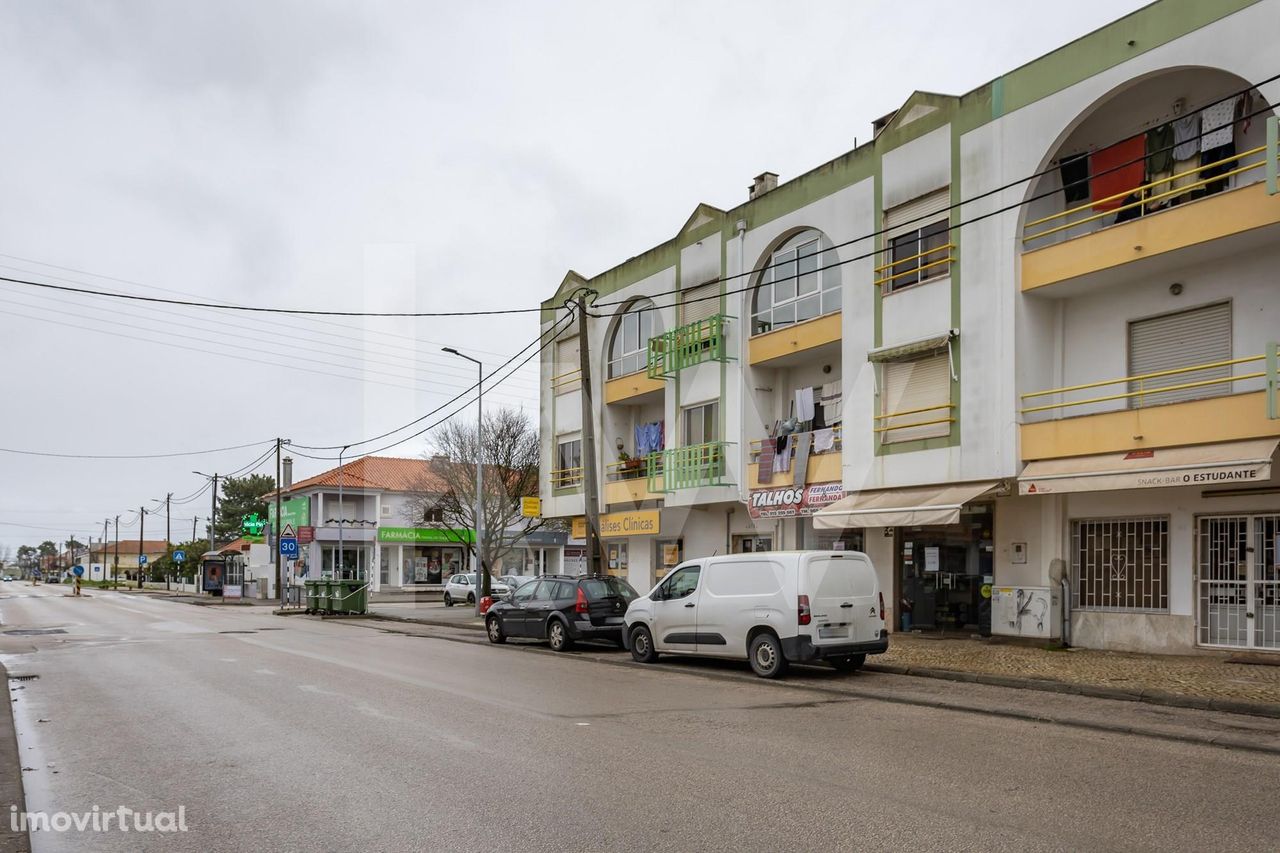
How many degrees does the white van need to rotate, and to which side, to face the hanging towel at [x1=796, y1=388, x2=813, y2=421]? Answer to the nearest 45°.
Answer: approximately 45° to its right

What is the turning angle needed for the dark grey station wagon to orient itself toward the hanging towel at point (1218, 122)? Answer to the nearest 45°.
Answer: approximately 180°

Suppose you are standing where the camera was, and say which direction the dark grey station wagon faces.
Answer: facing away from the viewer and to the left of the viewer

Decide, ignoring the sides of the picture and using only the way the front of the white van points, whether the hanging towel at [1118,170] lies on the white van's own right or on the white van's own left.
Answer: on the white van's own right

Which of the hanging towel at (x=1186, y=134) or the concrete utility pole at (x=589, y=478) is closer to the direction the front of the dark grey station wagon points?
the concrete utility pole

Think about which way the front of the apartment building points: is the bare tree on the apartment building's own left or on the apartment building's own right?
on the apartment building's own right

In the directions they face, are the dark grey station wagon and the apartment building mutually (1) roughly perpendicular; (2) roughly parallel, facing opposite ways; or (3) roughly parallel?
roughly perpendicular

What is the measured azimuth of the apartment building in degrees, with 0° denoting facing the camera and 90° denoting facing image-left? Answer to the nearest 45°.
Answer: approximately 45°

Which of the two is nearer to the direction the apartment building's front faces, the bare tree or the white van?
the white van

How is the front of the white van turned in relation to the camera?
facing away from the viewer and to the left of the viewer

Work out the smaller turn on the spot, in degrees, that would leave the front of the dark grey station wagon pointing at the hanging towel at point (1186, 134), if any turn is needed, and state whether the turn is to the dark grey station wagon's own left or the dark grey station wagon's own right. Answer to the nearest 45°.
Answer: approximately 180°
